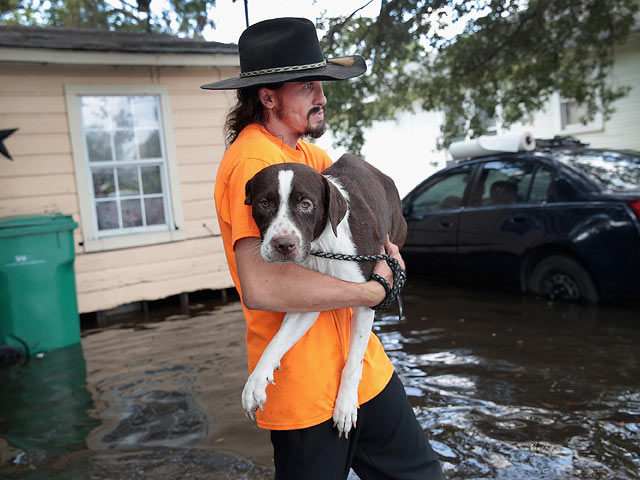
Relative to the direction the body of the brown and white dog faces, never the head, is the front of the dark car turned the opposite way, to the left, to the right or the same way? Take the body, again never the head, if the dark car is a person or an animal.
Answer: to the right

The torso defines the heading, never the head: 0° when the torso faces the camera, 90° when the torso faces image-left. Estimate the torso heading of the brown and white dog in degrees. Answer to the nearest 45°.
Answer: approximately 45°

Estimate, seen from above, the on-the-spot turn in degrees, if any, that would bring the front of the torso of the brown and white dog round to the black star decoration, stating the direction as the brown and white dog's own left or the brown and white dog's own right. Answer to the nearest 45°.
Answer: approximately 90° to the brown and white dog's own right

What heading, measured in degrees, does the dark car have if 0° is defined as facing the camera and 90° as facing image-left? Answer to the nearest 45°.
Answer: approximately 135°

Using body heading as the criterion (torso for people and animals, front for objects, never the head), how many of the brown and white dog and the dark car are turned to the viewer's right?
0

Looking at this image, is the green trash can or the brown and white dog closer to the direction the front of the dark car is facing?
the green trash can
